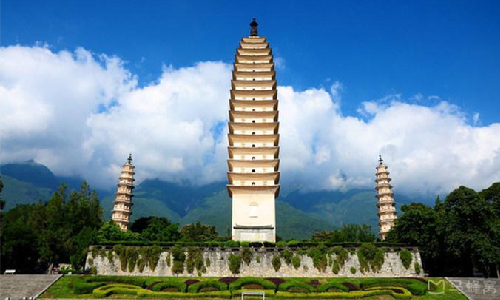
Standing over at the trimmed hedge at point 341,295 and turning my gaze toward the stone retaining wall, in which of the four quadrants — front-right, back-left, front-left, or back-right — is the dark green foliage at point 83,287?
front-left

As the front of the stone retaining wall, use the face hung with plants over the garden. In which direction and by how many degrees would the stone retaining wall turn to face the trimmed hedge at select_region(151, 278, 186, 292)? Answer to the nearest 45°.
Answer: approximately 45° to its right

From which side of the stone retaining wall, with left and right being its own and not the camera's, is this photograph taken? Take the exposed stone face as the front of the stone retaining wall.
front

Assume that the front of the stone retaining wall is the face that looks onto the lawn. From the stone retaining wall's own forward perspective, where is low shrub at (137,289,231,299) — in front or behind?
in front

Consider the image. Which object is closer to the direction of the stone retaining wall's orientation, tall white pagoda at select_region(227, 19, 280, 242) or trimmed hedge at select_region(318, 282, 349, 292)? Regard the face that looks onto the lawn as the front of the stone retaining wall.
the trimmed hedge

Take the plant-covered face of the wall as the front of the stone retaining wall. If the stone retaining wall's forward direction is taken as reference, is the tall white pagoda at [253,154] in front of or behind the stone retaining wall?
behind

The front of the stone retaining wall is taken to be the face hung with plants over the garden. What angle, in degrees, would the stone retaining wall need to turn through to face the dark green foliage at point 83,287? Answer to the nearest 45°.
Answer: approximately 45° to its right

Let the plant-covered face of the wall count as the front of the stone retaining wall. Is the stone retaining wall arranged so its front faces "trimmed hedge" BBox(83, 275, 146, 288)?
no

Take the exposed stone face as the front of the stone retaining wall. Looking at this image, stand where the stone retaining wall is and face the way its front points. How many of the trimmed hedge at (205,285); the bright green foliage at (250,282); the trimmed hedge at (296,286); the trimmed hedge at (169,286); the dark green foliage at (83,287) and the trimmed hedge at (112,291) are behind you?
0

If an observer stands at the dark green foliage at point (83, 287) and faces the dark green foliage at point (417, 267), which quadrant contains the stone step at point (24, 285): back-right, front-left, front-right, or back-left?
back-left

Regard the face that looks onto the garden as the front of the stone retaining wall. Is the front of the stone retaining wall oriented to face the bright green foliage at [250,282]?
yes

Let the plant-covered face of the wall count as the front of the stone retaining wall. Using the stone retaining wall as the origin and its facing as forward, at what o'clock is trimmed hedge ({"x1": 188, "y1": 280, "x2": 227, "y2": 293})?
The trimmed hedge is roughly at 1 o'clock from the stone retaining wall.

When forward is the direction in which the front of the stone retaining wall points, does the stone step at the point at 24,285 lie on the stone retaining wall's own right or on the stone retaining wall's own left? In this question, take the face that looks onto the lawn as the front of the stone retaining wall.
on the stone retaining wall's own right

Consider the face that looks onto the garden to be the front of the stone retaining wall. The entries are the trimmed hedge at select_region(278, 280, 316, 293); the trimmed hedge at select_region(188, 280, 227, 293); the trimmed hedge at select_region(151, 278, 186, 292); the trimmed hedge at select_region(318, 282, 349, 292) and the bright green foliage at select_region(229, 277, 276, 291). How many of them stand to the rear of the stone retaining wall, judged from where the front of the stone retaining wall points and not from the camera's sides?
0
